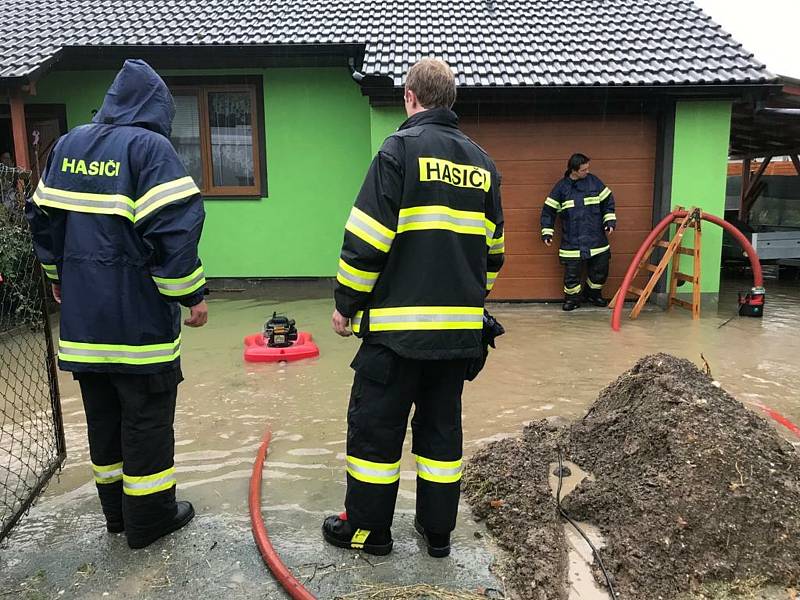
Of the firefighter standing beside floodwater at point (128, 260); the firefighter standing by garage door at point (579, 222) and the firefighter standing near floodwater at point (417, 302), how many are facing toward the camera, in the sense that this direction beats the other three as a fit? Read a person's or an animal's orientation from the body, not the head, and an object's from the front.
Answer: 1

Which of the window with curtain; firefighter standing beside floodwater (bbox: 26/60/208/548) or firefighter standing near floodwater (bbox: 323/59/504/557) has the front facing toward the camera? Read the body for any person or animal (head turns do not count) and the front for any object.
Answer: the window with curtain

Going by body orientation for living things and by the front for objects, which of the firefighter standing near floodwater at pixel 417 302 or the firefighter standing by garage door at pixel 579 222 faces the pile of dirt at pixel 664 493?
the firefighter standing by garage door at pixel 579 222

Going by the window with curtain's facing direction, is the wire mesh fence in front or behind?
in front

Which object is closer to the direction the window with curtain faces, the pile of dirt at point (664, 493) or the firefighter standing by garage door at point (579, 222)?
the pile of dirt

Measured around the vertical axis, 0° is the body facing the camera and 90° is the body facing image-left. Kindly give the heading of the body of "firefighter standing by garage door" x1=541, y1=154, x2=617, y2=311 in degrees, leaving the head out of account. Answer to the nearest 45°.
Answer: approximately 0°

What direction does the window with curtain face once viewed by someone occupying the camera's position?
facing the viewer

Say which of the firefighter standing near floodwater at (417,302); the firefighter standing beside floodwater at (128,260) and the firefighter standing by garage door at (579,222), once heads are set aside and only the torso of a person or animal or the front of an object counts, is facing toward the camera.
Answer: the firefighter standing by garage door at (579,222)

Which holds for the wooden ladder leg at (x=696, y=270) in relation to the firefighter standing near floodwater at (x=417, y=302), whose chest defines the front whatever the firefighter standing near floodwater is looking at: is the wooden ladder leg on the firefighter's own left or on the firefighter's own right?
on the firefighter's own right

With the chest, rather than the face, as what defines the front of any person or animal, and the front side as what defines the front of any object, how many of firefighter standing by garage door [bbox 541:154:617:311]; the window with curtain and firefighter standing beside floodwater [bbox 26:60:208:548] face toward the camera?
2

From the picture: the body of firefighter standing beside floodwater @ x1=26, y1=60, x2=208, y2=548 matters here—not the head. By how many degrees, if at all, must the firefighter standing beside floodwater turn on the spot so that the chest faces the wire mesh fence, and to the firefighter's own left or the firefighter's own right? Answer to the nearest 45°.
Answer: approximately 45° to the firefighter's own left

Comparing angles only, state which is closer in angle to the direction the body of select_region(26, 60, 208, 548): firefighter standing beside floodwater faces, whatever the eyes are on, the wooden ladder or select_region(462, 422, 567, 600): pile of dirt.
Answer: the wooden ladder

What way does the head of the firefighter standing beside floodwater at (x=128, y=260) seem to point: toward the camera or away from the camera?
away from the camera

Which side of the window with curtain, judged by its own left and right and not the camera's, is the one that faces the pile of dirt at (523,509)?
front

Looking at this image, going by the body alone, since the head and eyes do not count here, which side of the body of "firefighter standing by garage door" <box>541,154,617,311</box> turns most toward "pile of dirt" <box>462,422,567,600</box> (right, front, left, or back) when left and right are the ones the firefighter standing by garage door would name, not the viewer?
front

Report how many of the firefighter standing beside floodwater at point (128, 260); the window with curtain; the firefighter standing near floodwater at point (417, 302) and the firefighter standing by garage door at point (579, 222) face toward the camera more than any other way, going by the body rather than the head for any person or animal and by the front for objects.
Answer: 2

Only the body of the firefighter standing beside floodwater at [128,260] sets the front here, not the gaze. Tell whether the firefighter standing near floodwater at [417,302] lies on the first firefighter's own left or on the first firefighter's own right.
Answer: on the first firefighter's own right

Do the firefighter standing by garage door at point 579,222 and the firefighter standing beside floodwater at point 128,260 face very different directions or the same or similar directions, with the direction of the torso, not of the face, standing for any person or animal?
very different directions
